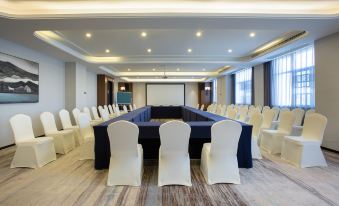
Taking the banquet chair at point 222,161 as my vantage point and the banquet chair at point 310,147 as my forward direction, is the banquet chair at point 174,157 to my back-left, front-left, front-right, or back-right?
back-left

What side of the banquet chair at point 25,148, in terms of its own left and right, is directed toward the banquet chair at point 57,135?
left

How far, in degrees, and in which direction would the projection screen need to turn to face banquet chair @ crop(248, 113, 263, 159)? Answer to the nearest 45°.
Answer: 0° — it already faces it

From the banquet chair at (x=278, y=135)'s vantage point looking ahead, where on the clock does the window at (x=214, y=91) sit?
The window is roughly at 4 o'clock from the banquet chair.

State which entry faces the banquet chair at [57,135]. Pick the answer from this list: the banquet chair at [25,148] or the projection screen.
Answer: the projection screen

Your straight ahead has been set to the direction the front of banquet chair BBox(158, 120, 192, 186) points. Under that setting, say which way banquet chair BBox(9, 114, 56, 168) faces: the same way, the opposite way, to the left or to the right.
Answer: to the right

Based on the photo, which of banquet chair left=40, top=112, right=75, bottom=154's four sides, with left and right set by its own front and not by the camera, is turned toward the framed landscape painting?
back

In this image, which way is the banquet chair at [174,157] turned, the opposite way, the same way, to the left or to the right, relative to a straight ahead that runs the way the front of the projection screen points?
the opposite way

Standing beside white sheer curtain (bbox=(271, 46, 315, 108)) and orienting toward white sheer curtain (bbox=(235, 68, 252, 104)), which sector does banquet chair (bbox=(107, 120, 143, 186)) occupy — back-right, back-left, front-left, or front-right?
back-left

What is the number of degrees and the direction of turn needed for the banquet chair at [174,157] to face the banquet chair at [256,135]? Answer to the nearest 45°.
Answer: approximately 45° to its right

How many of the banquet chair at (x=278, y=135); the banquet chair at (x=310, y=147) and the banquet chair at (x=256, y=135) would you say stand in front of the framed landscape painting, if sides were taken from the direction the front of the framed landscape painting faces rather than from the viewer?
3

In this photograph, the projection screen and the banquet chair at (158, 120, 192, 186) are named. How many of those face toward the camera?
1

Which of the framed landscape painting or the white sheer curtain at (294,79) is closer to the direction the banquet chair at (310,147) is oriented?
the framed landscape painting
